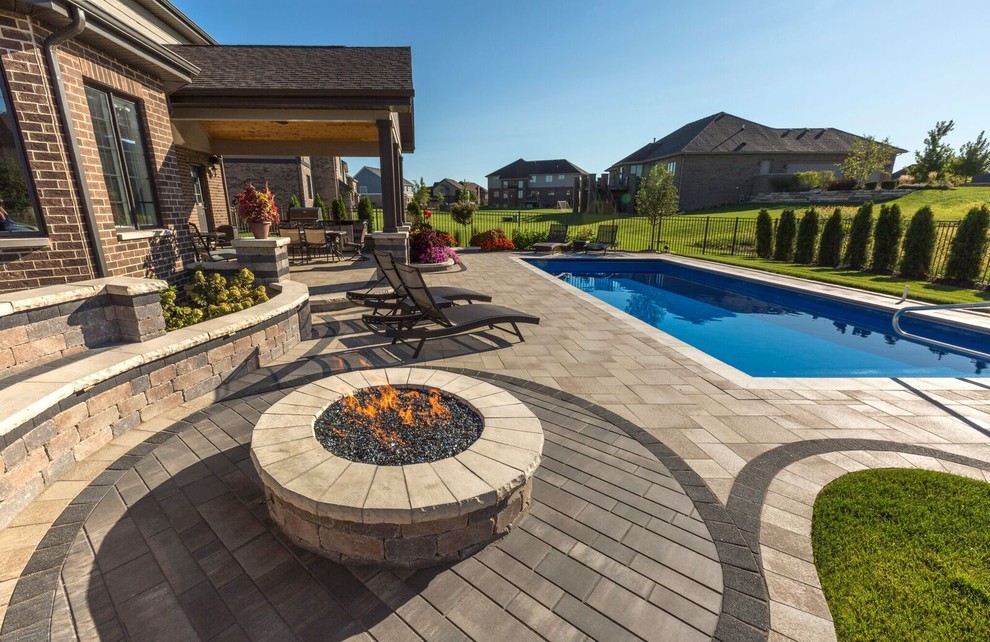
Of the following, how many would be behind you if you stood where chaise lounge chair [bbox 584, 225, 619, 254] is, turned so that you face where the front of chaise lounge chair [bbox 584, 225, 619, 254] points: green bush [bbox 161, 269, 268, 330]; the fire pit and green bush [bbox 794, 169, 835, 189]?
1

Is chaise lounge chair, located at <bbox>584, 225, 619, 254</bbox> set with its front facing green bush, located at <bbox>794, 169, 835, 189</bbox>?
no

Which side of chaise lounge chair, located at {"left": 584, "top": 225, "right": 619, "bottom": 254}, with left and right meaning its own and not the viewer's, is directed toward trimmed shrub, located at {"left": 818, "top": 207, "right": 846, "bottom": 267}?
left

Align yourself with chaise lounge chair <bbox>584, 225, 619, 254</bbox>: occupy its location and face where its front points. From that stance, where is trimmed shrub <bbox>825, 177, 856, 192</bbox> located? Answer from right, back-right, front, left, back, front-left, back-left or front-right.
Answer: back

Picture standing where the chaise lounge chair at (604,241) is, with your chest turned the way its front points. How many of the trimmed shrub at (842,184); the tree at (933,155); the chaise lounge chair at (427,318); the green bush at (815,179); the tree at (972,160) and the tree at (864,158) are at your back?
5

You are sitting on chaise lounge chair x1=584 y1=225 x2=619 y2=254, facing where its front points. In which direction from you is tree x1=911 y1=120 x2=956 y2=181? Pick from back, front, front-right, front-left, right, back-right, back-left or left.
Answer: back

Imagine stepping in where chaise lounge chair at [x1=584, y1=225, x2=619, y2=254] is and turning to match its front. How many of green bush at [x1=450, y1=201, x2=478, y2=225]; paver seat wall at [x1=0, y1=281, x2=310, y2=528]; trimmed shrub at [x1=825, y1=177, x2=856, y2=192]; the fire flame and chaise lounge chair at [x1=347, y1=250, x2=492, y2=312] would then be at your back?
1

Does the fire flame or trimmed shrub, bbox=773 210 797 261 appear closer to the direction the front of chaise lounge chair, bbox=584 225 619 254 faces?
the fire flame

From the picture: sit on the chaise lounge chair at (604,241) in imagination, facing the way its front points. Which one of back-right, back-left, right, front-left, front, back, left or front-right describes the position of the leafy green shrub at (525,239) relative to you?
front-right

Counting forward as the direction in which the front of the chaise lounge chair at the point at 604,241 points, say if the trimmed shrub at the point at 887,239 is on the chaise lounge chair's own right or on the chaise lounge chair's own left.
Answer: on the chaise lounge chair's own left

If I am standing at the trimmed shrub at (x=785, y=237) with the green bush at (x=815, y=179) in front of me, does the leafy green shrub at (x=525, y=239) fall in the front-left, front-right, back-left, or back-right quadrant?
back-left

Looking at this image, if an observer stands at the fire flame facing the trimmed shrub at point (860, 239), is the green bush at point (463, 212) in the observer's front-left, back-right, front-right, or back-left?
front-left

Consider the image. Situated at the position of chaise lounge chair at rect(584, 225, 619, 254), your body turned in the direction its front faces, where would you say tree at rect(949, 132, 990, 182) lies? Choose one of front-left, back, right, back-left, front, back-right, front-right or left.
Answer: back

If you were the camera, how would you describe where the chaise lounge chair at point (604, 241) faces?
facing the viewer and to the left of the viewer

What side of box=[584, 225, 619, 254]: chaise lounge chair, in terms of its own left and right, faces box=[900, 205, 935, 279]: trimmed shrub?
left

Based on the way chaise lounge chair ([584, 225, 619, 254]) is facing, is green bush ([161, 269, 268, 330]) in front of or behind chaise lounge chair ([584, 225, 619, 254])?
in front

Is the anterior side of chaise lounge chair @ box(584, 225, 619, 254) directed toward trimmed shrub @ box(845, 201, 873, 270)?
no
